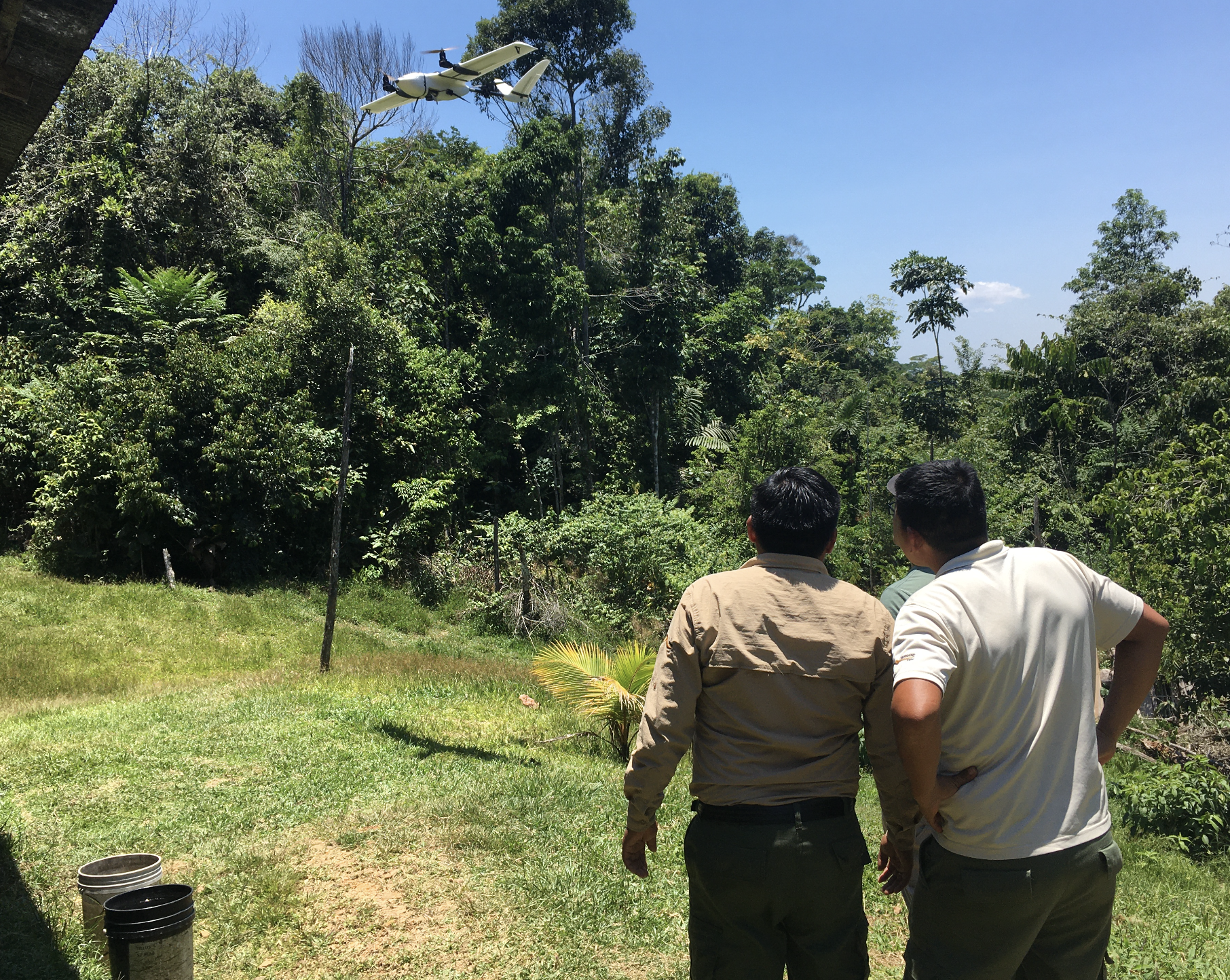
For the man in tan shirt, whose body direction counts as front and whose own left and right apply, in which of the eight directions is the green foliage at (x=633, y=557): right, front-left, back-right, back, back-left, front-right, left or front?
front

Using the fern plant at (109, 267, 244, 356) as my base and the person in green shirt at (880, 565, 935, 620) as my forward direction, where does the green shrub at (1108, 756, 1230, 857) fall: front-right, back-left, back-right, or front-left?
front-left

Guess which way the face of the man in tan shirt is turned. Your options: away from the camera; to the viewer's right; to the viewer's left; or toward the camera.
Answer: away from the camera

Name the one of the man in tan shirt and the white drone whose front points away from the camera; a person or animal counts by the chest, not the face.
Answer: the man in tan shirt

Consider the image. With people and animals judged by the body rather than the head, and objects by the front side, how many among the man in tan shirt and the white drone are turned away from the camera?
1

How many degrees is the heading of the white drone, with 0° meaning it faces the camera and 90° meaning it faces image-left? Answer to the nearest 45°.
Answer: approximately 45°

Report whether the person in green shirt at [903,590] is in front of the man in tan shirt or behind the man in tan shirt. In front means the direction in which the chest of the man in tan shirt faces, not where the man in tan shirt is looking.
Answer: in front

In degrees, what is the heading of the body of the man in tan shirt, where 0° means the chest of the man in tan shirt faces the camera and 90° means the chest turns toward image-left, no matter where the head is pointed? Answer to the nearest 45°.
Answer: approximately 180°

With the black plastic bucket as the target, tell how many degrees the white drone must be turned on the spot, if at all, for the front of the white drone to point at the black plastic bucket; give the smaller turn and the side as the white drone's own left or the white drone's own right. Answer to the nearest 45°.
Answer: approximately 45° to the white drone's own left

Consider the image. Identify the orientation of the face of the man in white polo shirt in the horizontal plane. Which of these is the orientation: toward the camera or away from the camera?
away from the camera

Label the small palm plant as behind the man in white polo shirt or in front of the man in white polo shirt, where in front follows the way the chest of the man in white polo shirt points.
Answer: in front

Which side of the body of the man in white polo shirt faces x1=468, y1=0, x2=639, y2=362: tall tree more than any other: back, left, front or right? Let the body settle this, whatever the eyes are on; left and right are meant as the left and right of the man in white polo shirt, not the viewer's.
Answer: front
